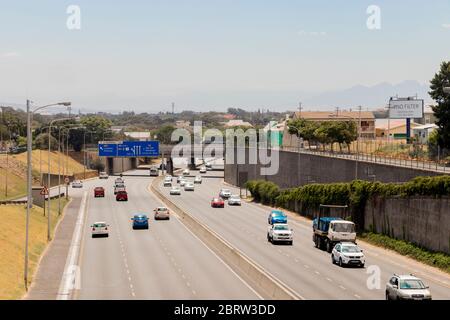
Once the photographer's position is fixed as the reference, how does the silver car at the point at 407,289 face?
facing the viewer and to the right of the viewer

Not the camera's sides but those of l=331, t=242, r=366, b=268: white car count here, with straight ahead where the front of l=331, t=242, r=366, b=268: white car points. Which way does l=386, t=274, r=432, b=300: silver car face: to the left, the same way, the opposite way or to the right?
the same way

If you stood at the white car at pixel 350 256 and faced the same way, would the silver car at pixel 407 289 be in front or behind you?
in front

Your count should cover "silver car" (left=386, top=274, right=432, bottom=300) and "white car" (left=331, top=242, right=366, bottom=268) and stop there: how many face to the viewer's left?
0

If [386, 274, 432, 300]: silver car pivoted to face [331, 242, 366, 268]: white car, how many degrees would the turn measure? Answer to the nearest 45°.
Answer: approximately 135° to its left
